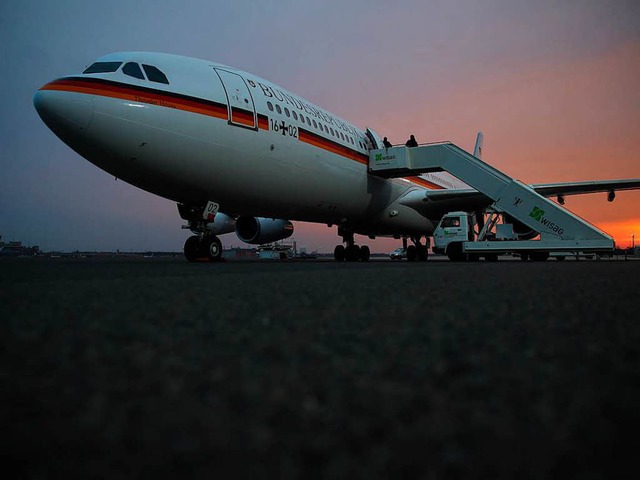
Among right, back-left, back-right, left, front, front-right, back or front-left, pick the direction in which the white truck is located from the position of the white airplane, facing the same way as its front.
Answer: back

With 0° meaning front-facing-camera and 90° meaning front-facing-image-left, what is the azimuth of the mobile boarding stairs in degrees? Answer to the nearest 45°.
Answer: approximately 90°

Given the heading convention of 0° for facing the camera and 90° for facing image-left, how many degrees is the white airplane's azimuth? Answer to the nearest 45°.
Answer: approximately 45°

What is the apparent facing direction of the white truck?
to the viewer's left
